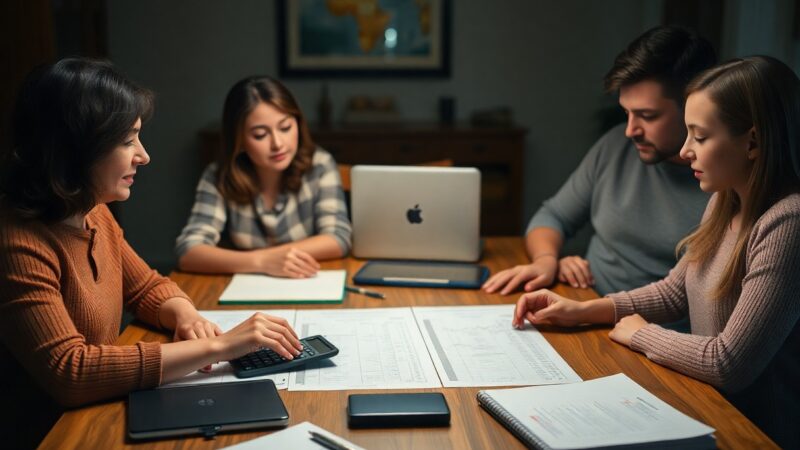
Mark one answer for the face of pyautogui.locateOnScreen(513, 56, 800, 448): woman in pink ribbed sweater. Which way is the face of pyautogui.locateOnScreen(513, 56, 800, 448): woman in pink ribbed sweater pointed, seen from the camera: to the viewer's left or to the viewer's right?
to the viewer's left

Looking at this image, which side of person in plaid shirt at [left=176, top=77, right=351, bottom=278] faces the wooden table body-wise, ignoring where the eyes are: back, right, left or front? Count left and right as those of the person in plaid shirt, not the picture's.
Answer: front

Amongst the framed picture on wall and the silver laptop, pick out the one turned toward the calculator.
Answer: the framed picture on wall

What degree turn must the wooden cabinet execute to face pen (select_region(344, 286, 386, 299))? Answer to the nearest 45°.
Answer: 0° — it already faces it

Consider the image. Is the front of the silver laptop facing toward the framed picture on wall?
yes

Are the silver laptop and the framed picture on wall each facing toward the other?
yes

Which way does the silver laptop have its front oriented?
away from the camera

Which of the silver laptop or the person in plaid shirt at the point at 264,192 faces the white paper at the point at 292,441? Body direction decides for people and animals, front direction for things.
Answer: the person in plaid shirt

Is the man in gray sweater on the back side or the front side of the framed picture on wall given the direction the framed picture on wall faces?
on the front side

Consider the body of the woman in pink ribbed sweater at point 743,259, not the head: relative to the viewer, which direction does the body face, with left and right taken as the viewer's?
facing to the left of the viewer

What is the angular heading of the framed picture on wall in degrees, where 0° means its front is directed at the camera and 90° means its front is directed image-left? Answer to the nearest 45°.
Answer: approximately 0°
